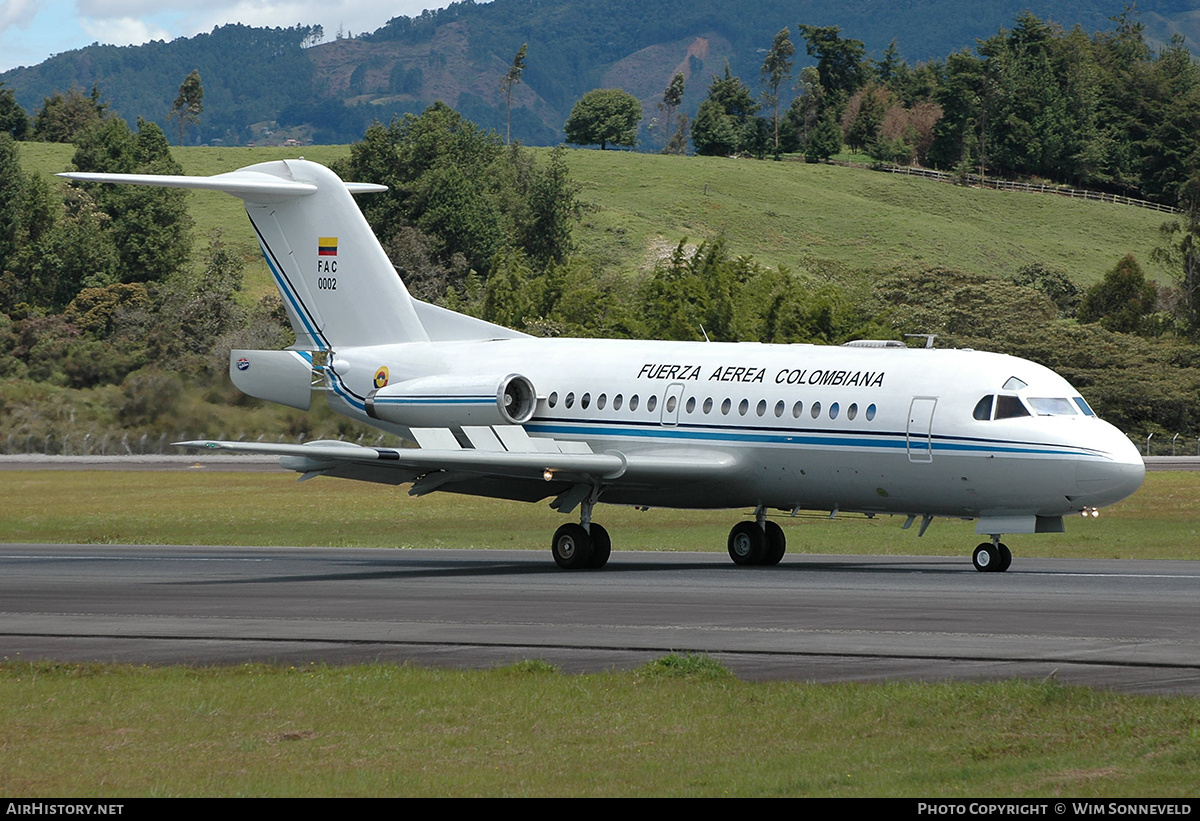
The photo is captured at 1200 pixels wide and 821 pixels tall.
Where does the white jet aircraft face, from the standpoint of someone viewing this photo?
facing the viewer and to the right of the viewer
